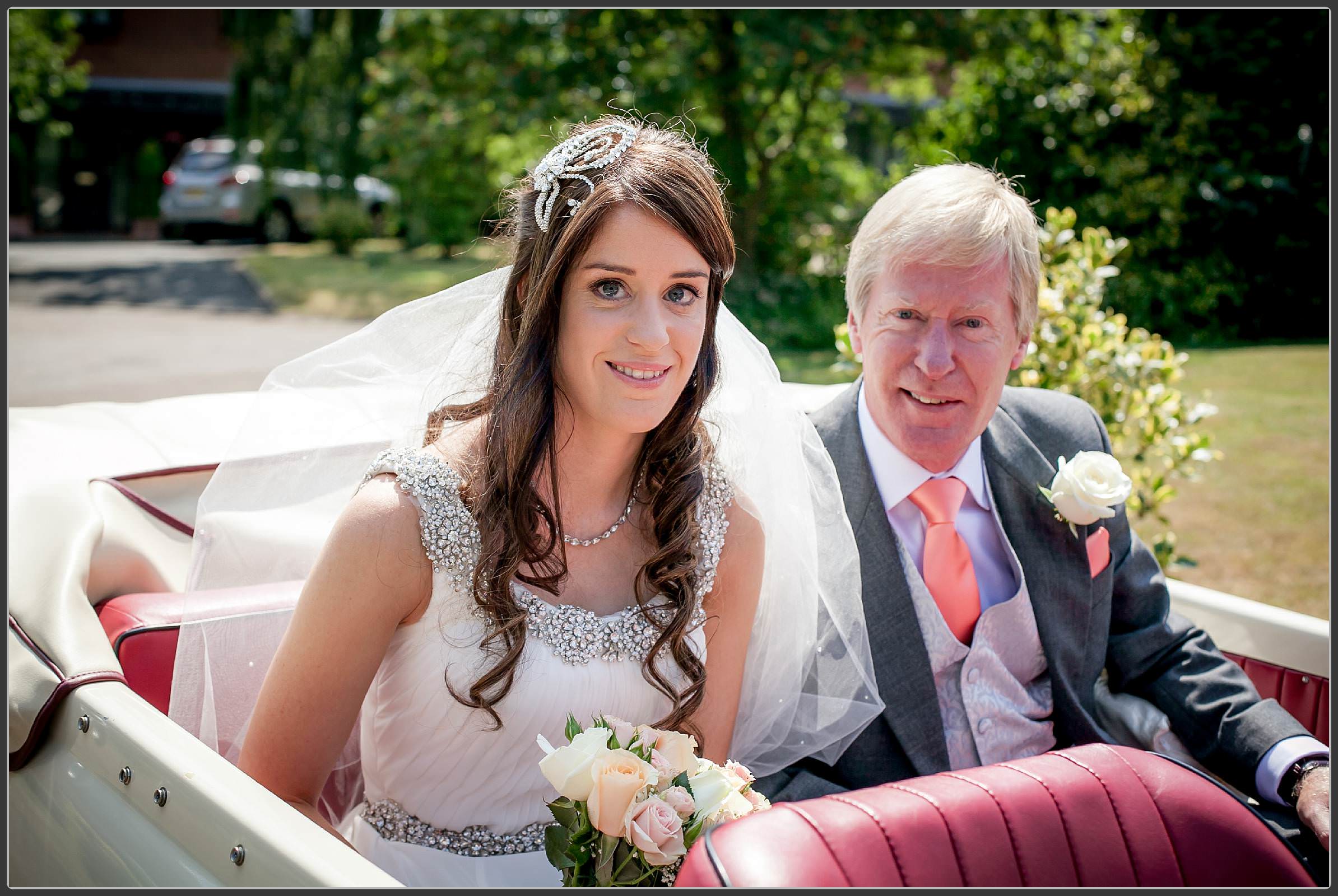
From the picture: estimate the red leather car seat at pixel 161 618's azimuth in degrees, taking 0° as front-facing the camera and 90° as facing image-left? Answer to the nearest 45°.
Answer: approximately 315°

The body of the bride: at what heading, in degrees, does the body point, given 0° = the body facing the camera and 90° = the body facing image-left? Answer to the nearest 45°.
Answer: approximately 315°

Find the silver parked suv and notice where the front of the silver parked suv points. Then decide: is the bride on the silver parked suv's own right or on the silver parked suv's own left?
on the silver parked suv's own right

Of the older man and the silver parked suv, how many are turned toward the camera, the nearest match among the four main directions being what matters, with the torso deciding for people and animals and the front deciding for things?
1

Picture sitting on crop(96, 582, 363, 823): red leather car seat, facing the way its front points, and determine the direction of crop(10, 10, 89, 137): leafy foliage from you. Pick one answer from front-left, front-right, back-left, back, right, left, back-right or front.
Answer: back-left

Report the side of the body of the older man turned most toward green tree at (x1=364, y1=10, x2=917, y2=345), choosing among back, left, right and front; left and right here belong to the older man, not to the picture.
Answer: back
